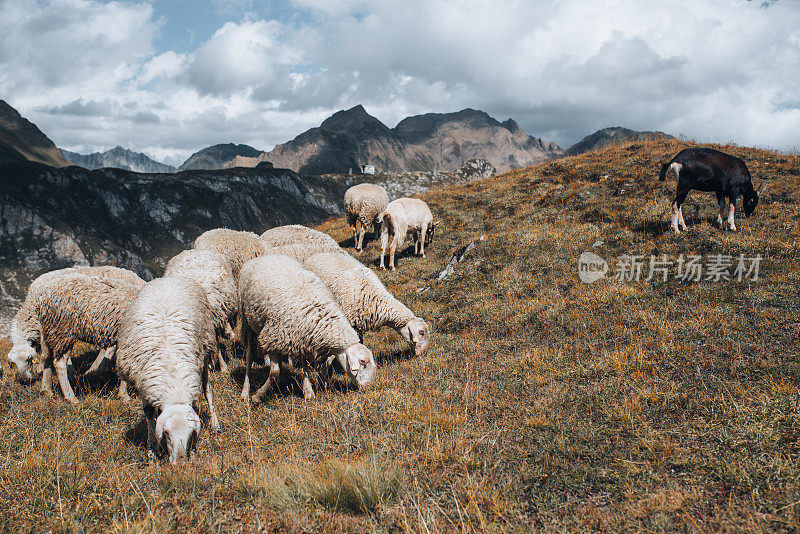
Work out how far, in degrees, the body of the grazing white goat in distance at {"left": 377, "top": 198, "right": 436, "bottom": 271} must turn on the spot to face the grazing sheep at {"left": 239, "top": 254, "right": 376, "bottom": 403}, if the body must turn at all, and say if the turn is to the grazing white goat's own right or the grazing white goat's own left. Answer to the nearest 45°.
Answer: approximately 135° to the grazing white goat's own right

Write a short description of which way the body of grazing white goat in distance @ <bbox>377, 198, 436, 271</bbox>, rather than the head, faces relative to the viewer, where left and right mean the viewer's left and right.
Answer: facing away from the viewer and to the right of the viewer

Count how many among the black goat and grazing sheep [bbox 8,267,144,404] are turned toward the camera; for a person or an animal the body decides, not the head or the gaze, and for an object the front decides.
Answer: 0

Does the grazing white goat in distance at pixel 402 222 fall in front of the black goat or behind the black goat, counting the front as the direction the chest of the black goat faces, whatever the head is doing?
behind

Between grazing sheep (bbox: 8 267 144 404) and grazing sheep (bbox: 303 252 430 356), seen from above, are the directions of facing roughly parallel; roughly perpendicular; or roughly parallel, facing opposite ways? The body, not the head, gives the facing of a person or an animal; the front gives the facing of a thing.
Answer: roughly perpendicular

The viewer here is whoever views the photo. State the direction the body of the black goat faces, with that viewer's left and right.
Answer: facing to the right of the viewer

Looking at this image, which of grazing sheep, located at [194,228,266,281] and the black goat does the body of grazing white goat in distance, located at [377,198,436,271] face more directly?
the black goat

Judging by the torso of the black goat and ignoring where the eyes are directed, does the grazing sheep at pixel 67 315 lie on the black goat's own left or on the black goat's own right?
on the black goat's own right

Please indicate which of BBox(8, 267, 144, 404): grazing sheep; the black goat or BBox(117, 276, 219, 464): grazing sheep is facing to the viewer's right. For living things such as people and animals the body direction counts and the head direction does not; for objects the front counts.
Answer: the black goat

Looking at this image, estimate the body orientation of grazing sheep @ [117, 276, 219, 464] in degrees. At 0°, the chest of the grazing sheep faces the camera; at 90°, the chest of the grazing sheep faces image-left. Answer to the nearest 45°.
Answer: approximately 0°

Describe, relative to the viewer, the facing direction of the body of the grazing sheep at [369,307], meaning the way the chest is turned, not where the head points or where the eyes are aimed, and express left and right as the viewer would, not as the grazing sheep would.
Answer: facing the viewer and to the right of the viewer
